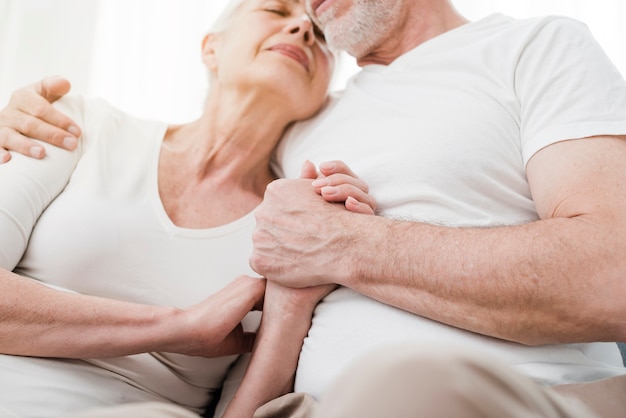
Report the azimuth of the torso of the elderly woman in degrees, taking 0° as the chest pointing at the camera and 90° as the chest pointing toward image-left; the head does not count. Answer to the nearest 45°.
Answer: approximately 315°

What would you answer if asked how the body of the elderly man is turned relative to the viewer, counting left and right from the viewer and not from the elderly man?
facing the viewer and to the left of the viewer

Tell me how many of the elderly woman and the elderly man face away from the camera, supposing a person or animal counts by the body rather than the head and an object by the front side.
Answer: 0

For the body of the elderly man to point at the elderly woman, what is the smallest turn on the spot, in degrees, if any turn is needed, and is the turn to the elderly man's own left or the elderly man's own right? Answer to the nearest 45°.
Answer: approximately 45° to the elderly man's own right
